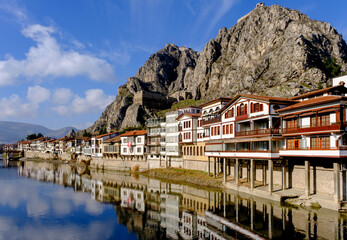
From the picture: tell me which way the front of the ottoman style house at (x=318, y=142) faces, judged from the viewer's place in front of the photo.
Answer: facing the viewer and to the left of the viewer
